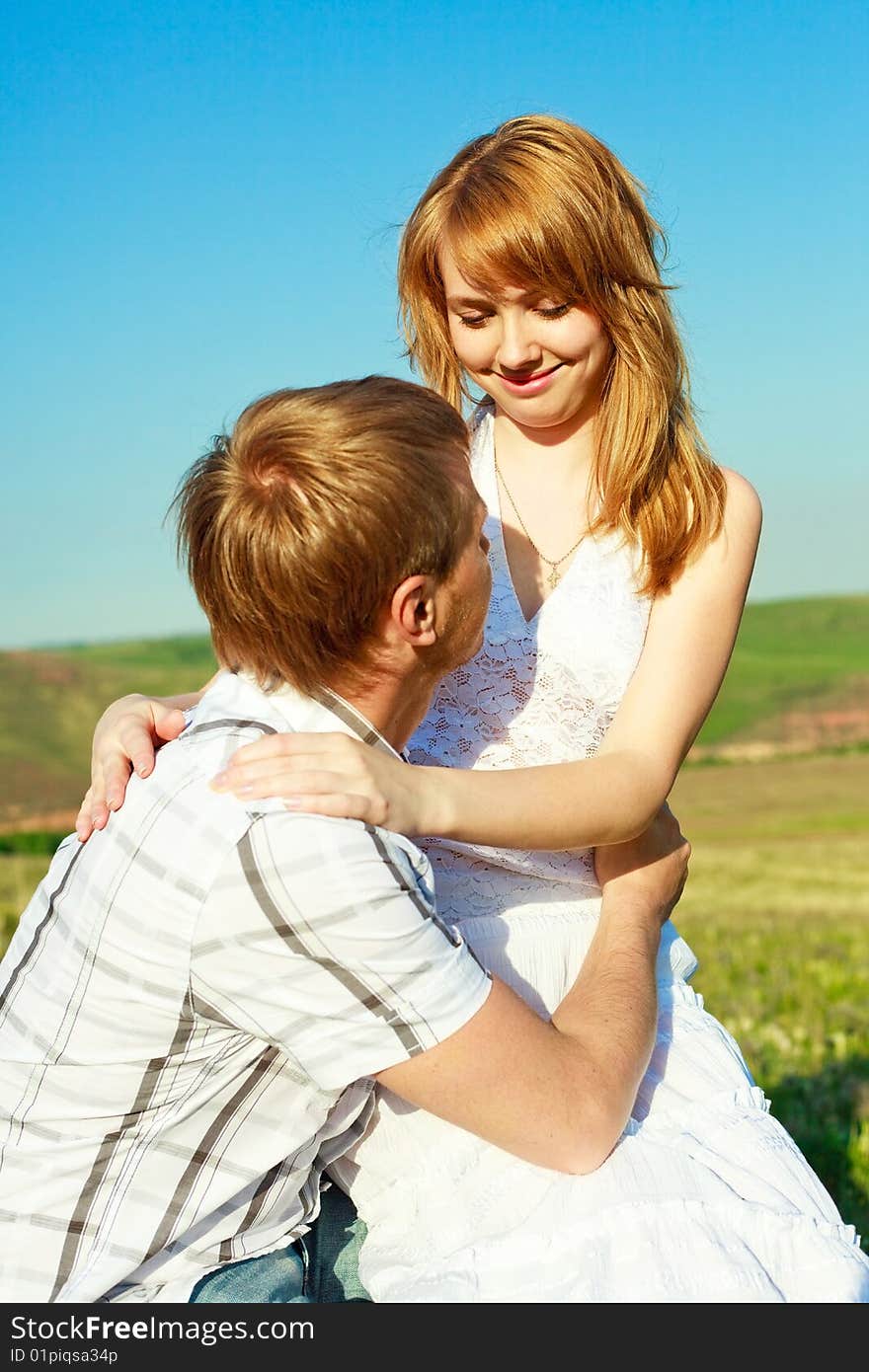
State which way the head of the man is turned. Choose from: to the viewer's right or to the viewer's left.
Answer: to the viewer's right

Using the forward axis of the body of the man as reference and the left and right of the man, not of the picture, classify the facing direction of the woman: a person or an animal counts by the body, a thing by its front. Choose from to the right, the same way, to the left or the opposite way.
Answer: the opposite way

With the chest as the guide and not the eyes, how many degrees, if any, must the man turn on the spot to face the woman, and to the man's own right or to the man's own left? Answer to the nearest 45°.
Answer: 0° — they already face them

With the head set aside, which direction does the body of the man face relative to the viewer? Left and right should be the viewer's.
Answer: facing away from the viewer and to the right of the viewer

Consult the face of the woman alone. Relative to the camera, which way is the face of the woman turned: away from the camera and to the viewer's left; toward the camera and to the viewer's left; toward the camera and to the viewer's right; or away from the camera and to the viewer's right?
toward the camera and to the viewer's left

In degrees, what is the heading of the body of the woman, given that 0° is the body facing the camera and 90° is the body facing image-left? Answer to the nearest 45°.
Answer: approximately 45°

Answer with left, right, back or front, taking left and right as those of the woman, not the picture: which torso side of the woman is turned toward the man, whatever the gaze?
front
